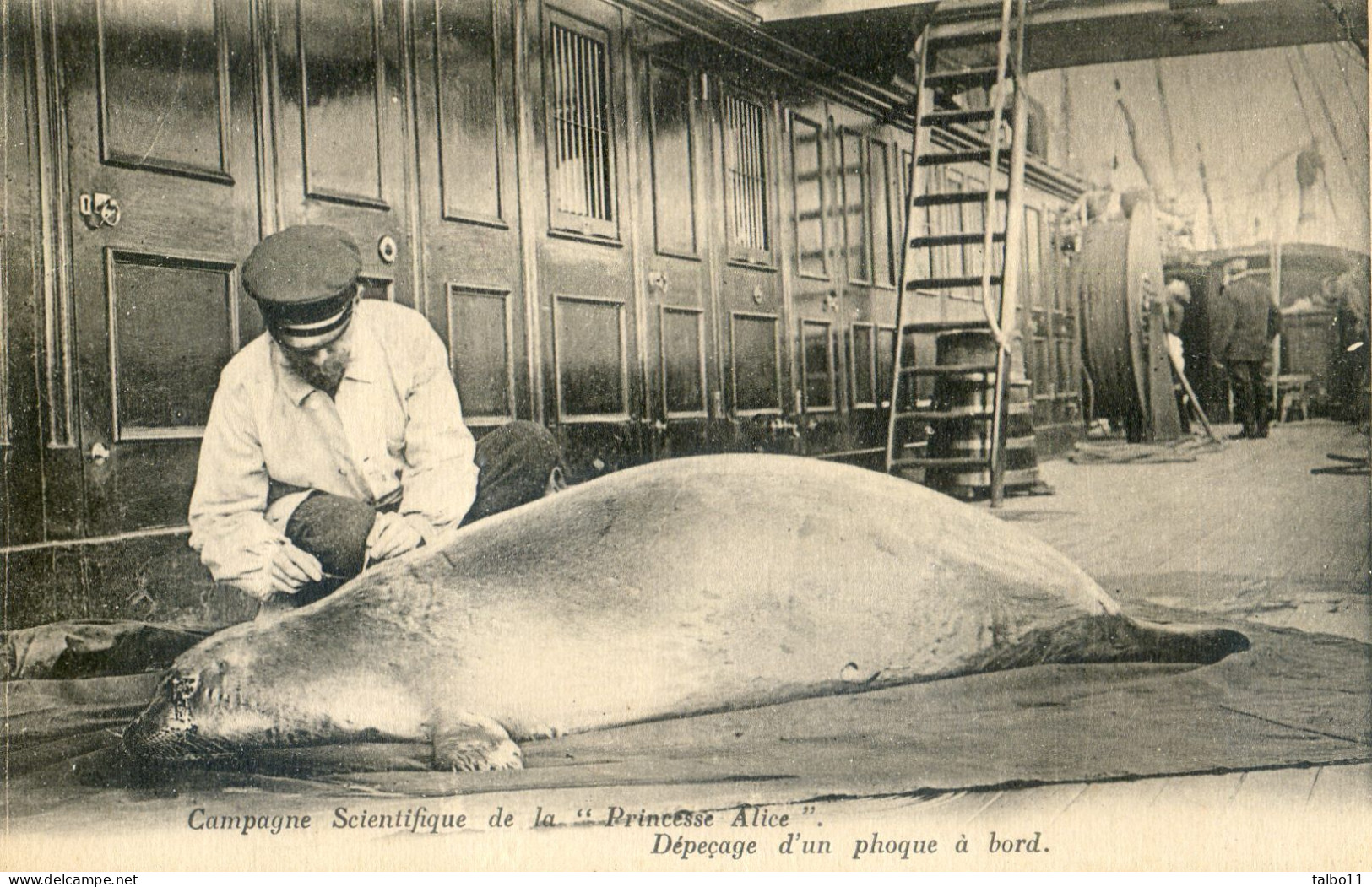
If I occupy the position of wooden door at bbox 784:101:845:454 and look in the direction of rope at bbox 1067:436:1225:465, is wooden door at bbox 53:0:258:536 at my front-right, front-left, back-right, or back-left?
back-right

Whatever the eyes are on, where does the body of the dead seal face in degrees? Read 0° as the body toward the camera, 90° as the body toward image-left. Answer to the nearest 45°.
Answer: approximately 90°
